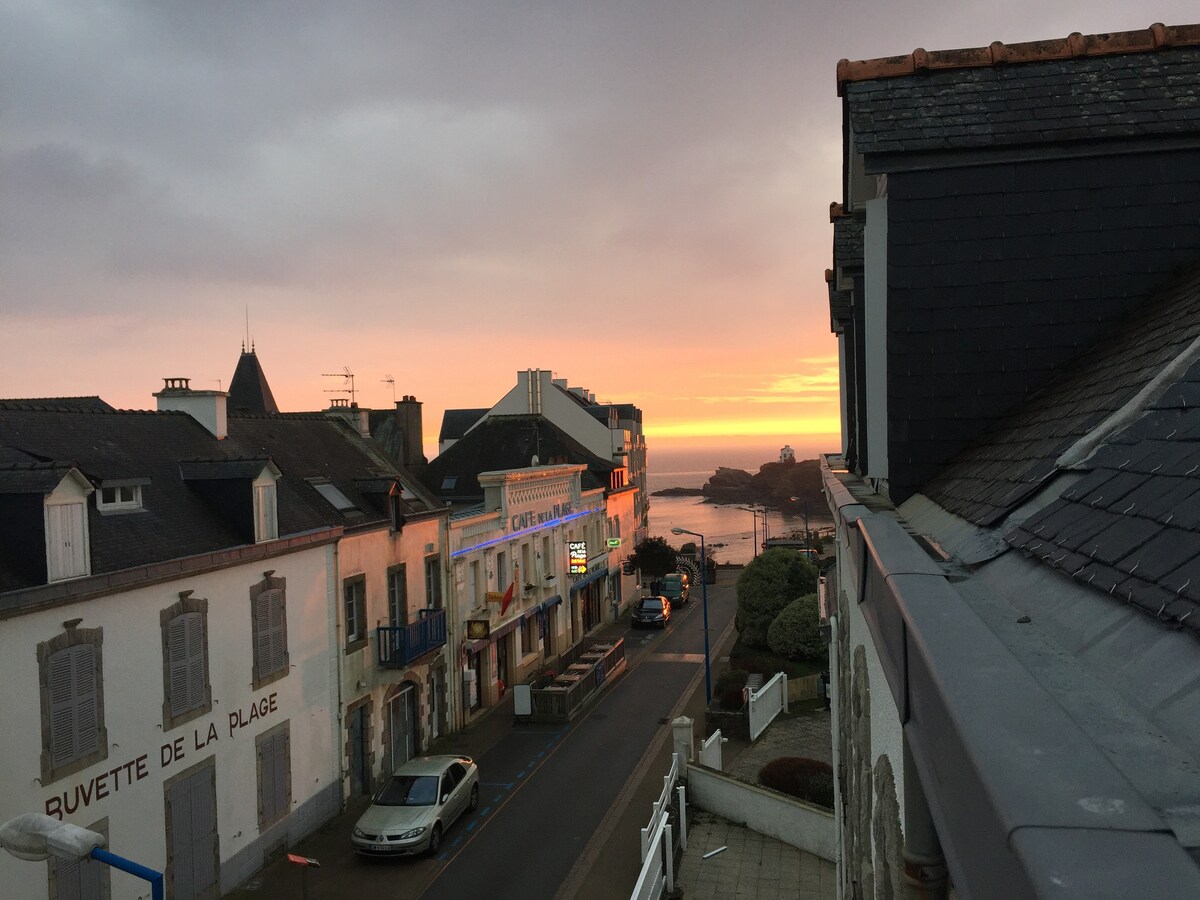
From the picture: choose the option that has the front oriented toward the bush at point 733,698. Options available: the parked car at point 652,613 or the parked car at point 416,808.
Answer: the parked car at point 652,613

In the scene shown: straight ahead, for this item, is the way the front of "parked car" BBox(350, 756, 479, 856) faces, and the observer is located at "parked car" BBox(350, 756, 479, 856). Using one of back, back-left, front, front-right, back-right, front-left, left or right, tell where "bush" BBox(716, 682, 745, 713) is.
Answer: back

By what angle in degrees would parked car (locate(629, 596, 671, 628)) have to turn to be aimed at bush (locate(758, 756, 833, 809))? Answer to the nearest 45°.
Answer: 0° — it already faces it

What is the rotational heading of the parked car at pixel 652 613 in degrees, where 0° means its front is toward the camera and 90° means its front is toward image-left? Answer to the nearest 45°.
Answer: approximately 0°

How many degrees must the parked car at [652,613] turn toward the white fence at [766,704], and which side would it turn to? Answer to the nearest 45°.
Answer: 0° — it already faces it

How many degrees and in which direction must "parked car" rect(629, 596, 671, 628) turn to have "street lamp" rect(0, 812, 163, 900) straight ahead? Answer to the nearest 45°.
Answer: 0° — it already faces it

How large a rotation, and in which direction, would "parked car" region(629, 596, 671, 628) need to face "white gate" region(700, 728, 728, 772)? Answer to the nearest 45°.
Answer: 0° — it already faces it

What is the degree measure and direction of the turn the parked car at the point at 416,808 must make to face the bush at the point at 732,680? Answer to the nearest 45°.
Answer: approximately 180°

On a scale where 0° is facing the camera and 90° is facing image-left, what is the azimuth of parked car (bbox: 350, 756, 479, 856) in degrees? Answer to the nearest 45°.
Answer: approximately 45°

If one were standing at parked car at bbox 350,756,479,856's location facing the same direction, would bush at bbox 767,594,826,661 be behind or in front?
behind

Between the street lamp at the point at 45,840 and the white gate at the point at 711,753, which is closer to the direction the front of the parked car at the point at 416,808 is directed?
the street lamp

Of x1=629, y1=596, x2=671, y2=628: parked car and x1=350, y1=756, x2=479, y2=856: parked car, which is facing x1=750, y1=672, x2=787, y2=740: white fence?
x1=629, y1=596, x2=671, y2=628: parked car
